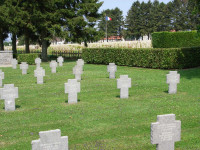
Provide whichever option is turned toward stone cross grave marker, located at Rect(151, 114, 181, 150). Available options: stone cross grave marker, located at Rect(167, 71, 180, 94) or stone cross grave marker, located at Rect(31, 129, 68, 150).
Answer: stone cross grave marker, located at Rect(167, 71, 180, 94)

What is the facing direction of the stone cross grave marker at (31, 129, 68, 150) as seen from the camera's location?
facing the viewer

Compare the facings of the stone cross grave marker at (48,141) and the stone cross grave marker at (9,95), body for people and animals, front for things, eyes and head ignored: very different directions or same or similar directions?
same or similar directions

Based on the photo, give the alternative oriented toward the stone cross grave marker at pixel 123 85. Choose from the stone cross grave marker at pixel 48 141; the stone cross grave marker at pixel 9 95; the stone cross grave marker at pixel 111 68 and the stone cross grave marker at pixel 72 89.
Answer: the stone cross grave marker at pixel 111 68

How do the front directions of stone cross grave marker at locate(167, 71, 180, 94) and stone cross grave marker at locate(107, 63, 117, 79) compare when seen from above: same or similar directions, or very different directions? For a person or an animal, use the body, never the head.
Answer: same or similar directions

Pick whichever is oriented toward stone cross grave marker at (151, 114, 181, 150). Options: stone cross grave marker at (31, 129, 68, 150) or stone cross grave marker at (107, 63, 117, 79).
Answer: stone cross grave marker at (107, 63, 117, 79)

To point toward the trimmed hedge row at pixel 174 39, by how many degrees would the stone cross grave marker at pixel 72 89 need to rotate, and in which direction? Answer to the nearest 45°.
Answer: approximately 135° to its left

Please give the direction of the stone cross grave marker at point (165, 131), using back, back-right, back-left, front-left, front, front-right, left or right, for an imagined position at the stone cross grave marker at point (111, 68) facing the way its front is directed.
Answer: front

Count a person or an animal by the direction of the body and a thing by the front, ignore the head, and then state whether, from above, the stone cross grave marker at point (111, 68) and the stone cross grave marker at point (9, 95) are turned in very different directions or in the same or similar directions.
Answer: same or similar directions

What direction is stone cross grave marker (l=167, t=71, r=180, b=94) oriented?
toward the camera

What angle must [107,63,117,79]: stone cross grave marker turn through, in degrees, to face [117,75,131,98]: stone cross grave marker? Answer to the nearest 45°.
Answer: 0° — it already faces it

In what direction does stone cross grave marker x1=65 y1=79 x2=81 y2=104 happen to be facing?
toward the camera

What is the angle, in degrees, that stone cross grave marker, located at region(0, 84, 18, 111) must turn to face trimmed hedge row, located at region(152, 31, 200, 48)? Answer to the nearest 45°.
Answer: approximately 135° to its left
